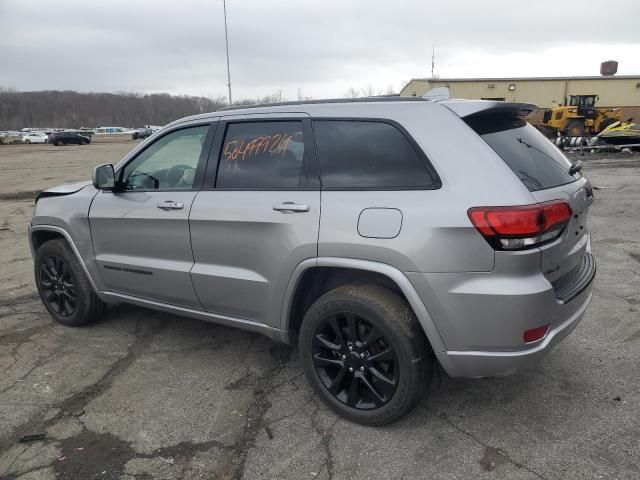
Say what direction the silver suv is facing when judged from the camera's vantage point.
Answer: facing away from the viewer and to the left of the viewer

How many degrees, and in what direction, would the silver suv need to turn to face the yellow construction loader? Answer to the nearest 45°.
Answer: approximately 90° to its right
